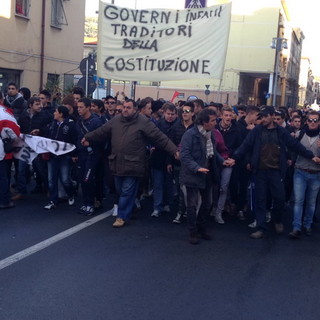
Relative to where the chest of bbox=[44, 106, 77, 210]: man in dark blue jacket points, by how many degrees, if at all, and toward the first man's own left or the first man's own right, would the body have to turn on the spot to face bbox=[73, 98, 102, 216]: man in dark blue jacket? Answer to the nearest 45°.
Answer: approximately 90° to the first man's own left

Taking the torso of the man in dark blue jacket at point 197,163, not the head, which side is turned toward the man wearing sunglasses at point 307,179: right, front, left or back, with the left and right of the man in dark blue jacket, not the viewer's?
left

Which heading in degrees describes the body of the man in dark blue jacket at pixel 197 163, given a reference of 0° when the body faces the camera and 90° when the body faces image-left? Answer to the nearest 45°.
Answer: approximately 315°

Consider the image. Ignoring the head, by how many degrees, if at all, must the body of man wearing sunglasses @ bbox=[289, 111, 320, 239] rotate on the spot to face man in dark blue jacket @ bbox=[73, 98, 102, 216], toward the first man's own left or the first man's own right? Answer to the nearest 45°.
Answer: approximately 90° to the first man's own right

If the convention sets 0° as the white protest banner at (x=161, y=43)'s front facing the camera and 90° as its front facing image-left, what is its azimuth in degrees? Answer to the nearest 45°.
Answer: approximately 0°

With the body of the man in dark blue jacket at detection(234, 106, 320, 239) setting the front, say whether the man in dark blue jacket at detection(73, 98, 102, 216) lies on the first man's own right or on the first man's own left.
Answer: on the first man's own right
